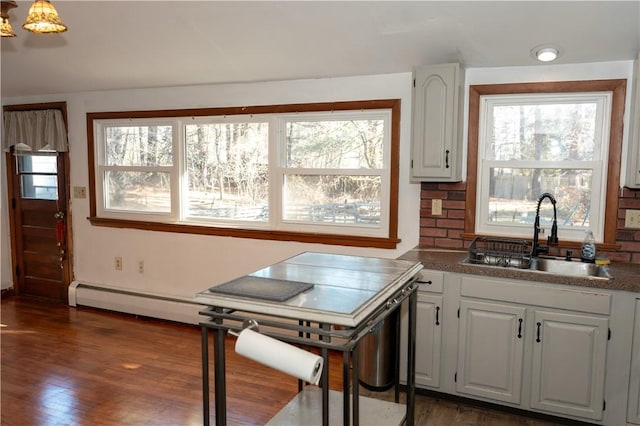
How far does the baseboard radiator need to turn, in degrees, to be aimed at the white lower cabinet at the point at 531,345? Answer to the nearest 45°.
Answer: approximately 90° to its left

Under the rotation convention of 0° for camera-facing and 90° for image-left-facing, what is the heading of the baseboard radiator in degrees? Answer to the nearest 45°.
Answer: approximately 45°

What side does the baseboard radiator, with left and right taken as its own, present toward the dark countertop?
left

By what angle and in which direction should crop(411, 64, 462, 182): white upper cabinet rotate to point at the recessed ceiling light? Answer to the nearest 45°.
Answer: approximately 90° to its left

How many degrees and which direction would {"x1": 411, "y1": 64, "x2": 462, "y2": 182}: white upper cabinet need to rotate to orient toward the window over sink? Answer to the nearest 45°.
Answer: approximately 90° to its left

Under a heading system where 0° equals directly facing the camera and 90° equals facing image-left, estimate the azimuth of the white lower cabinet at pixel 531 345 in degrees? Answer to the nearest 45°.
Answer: approximately 0°

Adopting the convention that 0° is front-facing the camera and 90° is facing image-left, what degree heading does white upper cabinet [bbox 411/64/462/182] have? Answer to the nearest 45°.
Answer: approximately 0°

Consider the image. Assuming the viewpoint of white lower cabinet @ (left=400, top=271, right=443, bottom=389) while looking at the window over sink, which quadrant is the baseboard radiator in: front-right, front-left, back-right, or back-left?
back-left
